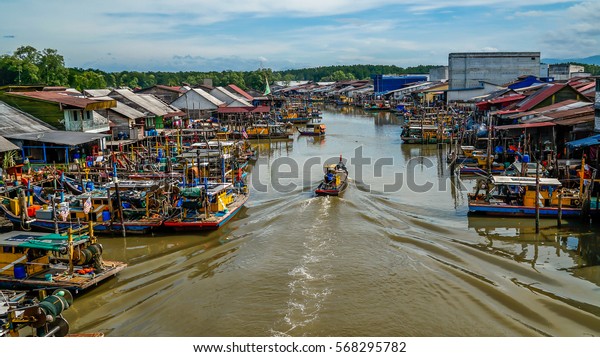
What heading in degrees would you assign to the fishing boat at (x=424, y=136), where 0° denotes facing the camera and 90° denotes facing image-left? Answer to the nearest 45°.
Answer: approximately 90°

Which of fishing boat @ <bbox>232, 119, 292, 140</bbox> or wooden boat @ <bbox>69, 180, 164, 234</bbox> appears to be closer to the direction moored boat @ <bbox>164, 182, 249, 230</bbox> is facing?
the fishing boat

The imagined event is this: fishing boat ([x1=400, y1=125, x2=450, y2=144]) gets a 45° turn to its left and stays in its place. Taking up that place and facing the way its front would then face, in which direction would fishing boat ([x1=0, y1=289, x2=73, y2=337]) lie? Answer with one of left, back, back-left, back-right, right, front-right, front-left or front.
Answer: front-left

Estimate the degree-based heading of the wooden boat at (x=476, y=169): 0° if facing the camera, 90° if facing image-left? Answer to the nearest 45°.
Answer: approximately 90°

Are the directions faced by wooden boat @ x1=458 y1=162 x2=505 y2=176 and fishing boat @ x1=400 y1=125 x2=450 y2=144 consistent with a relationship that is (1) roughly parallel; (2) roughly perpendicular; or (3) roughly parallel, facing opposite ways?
roughly parallel

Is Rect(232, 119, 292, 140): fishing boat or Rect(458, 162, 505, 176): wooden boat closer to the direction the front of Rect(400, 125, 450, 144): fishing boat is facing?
the fishing boat

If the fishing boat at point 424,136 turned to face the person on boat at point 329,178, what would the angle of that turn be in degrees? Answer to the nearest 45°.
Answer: approximately 90° to its left

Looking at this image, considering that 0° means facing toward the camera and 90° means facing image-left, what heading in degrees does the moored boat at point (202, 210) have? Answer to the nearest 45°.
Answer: approximately 225°

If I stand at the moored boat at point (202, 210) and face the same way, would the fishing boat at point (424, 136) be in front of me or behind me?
in front

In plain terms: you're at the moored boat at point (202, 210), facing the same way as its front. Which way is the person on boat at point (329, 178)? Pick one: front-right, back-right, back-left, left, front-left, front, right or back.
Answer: front

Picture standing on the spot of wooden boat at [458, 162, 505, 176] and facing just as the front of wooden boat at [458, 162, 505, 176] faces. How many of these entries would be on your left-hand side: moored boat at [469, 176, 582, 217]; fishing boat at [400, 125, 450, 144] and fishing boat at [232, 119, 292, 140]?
1

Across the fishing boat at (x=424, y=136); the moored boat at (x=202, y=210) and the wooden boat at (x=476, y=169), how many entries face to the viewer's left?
2

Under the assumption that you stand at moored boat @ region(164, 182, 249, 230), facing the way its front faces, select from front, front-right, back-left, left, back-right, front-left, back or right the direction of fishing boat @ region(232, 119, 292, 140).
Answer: front-left

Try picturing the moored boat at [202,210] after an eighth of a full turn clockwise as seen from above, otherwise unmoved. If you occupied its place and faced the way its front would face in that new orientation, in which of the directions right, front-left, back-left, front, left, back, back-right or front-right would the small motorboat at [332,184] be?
front-left

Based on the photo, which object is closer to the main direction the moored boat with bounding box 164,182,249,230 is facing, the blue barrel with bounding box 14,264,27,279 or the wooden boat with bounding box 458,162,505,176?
the wooden boat

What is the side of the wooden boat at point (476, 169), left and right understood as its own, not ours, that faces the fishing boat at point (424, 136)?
right

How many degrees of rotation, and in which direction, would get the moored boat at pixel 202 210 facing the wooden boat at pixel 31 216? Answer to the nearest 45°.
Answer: approximately 135° to its left

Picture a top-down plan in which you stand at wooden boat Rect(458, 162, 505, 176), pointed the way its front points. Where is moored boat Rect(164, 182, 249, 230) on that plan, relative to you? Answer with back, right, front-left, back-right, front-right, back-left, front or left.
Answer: front-left
